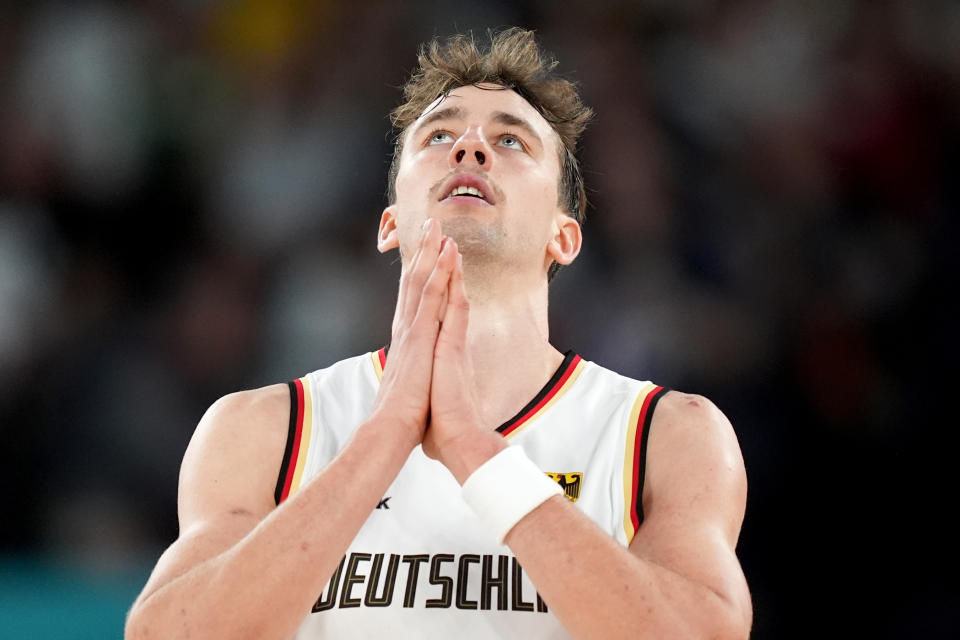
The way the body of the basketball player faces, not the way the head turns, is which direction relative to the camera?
toward the camera

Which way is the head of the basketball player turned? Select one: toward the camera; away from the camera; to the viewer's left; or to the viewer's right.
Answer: toward the camera
